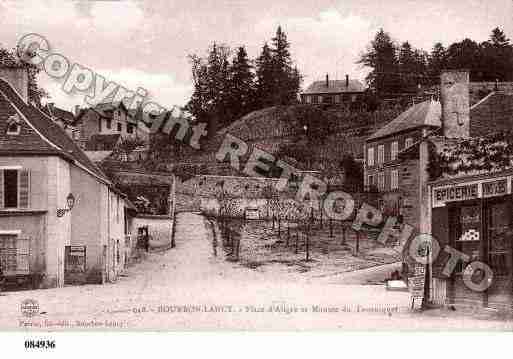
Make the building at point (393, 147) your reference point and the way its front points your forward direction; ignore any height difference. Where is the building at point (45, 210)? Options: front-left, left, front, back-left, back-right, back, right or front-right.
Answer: front

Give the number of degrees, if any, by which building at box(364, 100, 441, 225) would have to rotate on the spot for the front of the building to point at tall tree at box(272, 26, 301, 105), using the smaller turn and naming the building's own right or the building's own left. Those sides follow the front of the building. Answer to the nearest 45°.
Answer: approximately 90° to the building's own right

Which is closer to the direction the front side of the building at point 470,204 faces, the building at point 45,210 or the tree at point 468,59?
the building

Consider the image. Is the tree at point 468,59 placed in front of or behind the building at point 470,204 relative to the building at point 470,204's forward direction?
behind

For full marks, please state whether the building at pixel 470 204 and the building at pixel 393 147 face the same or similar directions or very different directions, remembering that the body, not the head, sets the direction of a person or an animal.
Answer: same or similar directions

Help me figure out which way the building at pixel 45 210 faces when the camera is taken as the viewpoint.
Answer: facing the viewer

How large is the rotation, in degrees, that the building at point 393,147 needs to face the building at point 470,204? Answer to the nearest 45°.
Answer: approximately 45° to its left

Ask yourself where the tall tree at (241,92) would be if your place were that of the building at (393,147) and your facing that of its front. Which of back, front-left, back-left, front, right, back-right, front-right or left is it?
right

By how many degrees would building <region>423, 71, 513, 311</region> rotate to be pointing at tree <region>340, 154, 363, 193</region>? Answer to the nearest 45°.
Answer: approximately 135° to its right

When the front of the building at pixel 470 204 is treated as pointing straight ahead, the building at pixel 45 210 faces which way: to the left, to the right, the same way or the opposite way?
to the left

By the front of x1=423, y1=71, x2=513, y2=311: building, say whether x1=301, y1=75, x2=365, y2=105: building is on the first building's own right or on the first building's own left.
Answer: on the first building's own right

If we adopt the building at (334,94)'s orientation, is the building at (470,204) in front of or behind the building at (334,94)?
in front

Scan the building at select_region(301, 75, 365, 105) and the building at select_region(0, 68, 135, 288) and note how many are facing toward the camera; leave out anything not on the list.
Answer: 2

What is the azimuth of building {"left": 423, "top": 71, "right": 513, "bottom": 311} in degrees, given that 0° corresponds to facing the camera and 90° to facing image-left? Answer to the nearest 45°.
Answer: approximately 45°

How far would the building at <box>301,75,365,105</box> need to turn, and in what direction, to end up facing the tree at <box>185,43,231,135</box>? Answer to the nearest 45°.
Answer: approximately 45° to its right
